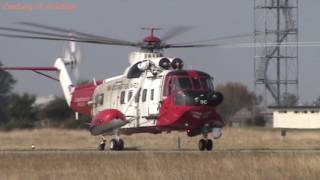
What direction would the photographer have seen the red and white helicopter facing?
facing the viewer and to the right of the viewer
